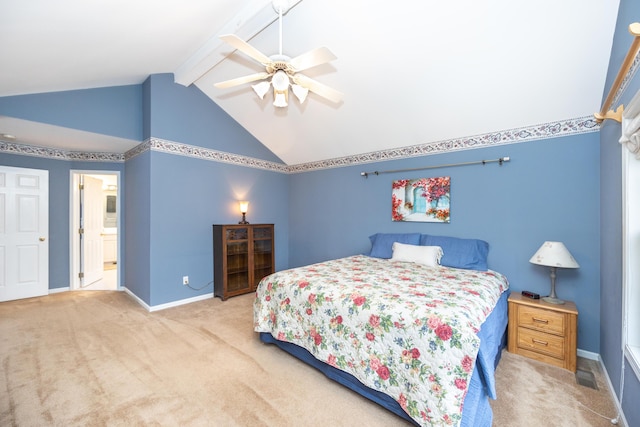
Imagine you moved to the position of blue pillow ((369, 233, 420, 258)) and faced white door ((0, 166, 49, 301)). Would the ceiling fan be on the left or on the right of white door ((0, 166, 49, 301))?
left

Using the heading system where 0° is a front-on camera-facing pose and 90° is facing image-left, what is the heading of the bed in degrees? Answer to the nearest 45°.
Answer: approximately 45°

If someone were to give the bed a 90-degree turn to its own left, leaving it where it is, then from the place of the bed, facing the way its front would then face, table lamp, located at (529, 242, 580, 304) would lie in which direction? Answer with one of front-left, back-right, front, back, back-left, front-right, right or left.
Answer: left

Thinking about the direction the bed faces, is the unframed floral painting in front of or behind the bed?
behind

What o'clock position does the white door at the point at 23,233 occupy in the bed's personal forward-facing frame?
The white door is roughly at 2 o'clock from the bed.

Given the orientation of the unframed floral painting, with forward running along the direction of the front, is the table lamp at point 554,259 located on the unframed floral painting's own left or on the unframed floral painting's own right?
on the unframed floral painting's own left

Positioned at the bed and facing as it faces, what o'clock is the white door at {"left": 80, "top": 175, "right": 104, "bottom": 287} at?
The white door is roughly at 2 o'clock from the bed.

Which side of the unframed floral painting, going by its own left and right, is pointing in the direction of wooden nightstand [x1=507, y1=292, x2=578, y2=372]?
left
